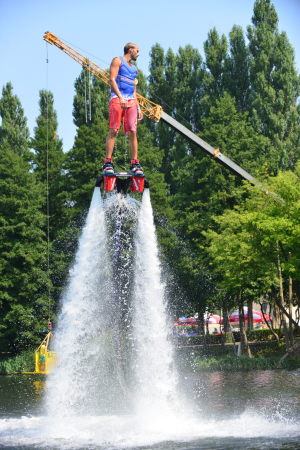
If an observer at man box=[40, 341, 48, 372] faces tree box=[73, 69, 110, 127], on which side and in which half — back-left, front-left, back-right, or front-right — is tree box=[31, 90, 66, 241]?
front-left

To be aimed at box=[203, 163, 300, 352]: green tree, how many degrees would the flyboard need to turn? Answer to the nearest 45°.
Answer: approximately 135° to its left

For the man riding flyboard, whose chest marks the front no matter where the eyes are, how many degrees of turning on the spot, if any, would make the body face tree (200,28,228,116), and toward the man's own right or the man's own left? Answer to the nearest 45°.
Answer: approximately 135° to the man's own left

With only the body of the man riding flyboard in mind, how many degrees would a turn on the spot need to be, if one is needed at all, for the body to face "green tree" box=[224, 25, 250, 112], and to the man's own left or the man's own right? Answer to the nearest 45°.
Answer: approximately 135° to the man's own left

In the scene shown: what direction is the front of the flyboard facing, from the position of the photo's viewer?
facing the viewer

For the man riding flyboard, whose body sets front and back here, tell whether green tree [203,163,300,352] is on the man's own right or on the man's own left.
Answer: on the man's own left

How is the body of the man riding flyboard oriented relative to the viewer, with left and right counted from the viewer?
facing the viewer and to the right of the viewer

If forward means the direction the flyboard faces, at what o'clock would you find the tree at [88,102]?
The tree is roughly at 6 o'clock from the flyboard.

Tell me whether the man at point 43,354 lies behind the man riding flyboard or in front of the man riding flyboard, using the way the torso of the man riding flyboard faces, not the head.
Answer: behind

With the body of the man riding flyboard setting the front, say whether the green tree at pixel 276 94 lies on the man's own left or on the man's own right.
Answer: on the man's own left

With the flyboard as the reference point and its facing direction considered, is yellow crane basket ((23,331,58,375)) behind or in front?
behind

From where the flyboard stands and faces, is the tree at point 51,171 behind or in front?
behind

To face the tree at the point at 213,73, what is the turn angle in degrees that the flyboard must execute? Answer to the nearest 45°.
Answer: approximately 180°

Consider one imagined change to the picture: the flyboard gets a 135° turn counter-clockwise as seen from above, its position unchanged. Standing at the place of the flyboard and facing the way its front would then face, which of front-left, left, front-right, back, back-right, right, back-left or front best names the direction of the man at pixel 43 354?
front-left
